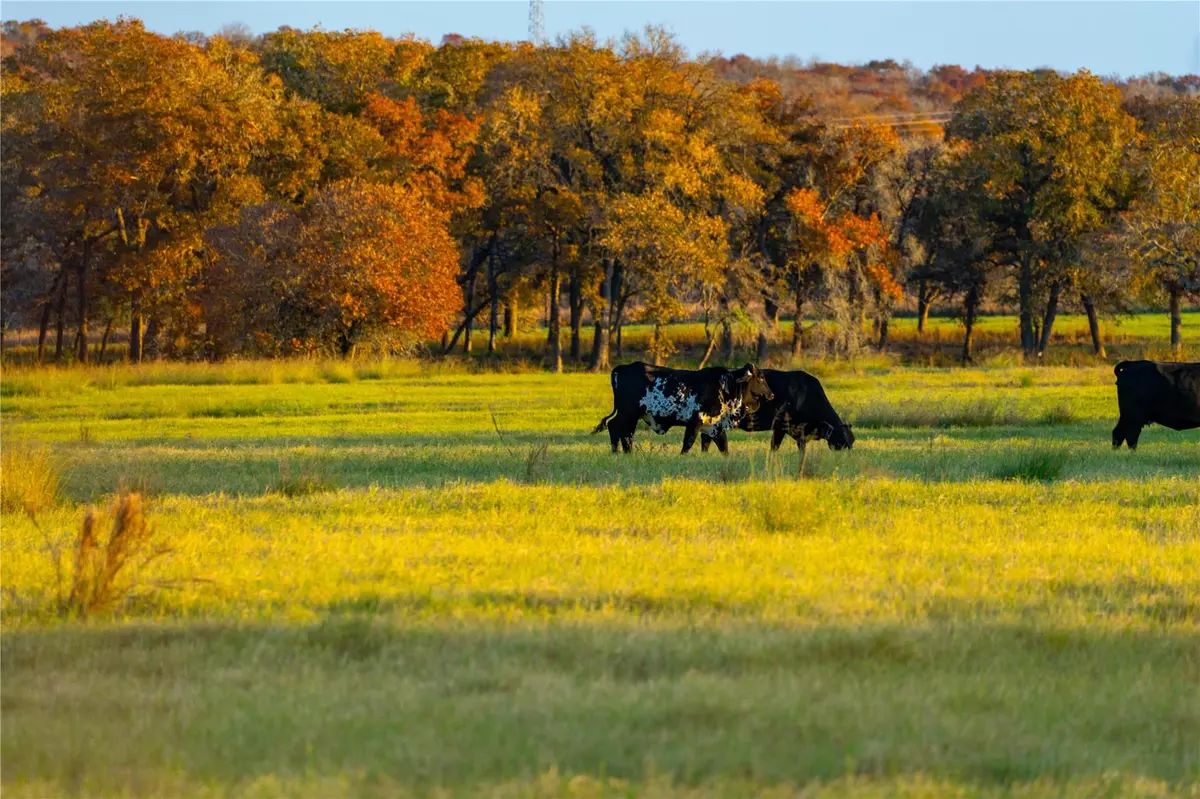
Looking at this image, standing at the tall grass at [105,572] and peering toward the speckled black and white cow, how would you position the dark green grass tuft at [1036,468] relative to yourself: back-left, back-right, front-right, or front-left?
front-right

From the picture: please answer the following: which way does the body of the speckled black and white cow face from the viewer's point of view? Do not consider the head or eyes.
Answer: to the viewer's right

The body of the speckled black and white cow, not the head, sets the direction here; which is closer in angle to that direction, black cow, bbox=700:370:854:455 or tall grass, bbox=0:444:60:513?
the black cow

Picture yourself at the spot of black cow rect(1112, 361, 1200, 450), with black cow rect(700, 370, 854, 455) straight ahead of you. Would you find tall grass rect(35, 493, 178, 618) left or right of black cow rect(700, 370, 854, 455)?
left

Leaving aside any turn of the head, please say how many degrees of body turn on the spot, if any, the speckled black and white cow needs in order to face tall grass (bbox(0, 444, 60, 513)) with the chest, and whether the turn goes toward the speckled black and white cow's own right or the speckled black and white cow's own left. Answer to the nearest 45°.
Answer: approximately 135° to the speckled black and white cow's own right
